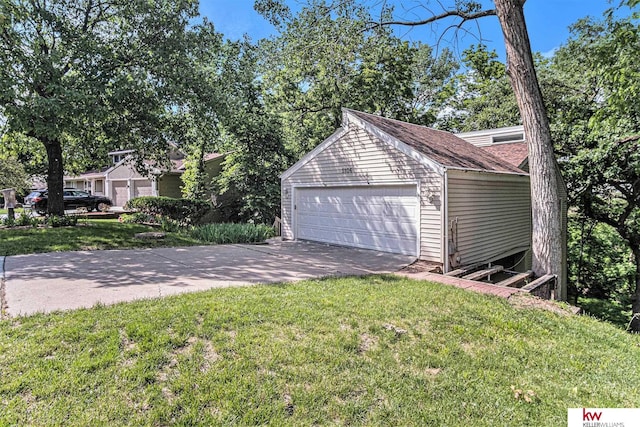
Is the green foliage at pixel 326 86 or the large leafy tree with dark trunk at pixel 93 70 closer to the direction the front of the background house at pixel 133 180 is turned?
the large leafy tree with dark trunk

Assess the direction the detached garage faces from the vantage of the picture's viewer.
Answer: facing the viewer and to the left of the viewer

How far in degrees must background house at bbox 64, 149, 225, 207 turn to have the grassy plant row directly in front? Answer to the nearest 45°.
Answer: approximately 45° to its left

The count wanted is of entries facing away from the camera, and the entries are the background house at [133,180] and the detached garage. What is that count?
0

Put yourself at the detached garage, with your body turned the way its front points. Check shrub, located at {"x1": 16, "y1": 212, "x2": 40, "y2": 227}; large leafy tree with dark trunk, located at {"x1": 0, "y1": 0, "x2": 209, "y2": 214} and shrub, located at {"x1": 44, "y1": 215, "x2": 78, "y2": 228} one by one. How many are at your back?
0

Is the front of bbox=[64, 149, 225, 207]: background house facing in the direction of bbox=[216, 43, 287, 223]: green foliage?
no

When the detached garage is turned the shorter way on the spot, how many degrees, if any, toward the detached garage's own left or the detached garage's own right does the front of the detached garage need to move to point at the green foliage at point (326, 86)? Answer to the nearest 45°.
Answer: approximately 90° to the detached garage's own right

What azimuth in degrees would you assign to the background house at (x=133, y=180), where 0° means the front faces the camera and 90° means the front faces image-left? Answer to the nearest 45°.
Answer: approximately 45°

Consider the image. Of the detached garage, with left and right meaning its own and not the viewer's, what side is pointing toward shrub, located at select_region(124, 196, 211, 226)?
right

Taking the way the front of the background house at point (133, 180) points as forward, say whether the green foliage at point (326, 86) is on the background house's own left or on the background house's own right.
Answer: on the background house's own left

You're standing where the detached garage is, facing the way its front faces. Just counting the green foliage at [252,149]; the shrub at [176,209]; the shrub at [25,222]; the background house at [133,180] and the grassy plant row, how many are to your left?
0

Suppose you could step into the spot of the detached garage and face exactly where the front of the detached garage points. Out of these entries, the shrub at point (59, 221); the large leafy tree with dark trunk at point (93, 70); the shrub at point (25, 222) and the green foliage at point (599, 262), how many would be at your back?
1
